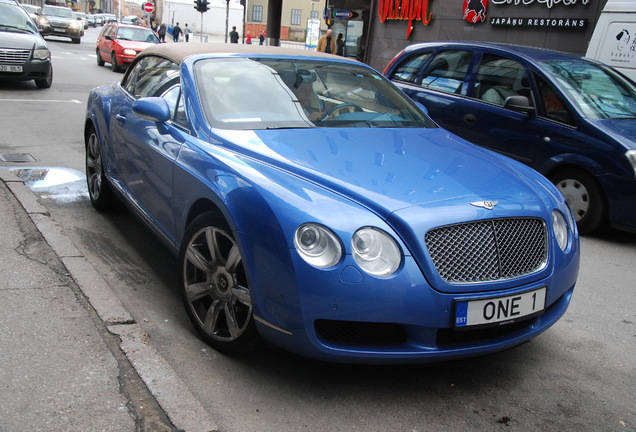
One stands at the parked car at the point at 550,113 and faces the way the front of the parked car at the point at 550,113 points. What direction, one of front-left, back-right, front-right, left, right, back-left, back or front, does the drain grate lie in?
back-right

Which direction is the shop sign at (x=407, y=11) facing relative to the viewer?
toward the camera

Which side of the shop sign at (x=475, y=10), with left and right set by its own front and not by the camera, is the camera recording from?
front

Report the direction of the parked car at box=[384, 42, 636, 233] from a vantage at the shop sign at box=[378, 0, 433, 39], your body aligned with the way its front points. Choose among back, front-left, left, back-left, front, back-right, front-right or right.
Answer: front

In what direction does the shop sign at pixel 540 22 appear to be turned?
toward the camera

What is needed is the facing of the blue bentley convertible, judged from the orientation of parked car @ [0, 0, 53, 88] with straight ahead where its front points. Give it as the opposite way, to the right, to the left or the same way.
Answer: the same way

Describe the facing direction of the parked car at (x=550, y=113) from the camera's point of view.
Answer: facing the viewer and to the right of the viewer

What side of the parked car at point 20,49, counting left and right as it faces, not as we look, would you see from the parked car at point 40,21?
back

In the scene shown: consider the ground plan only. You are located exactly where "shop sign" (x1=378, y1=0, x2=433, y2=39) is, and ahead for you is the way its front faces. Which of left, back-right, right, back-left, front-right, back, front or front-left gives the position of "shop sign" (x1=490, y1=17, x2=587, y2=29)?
front-left

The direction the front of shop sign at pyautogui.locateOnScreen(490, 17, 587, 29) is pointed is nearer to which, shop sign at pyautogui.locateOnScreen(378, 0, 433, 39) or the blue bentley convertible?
the blue bentley convertible

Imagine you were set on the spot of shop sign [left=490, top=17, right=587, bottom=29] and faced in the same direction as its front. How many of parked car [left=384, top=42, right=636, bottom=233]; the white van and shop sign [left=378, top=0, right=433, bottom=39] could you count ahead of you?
2

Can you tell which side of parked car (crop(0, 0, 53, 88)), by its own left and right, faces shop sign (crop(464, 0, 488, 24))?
left

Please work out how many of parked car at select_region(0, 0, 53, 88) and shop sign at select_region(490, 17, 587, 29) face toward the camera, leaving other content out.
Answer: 2

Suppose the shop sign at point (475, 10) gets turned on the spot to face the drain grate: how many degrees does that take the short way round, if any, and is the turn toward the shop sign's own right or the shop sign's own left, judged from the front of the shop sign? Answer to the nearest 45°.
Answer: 0° — it already faces it

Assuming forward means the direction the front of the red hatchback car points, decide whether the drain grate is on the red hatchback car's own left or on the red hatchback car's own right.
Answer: on the red hatchback car's own right

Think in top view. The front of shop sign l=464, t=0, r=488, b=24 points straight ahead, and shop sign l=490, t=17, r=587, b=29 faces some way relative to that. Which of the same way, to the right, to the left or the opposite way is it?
the same way

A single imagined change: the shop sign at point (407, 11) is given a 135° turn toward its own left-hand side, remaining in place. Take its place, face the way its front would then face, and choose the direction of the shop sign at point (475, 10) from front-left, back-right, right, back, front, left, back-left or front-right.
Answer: right
